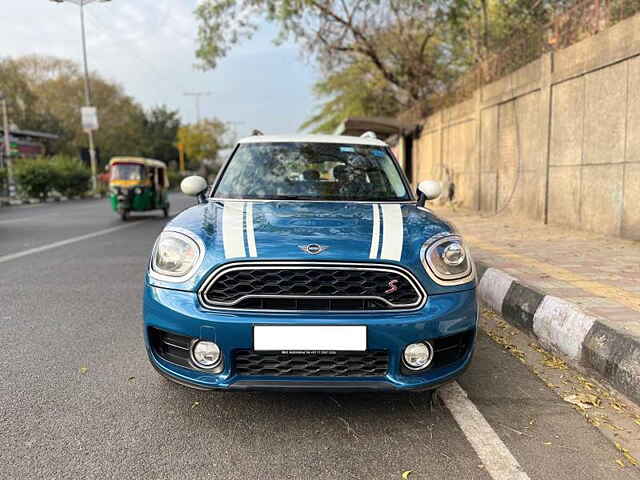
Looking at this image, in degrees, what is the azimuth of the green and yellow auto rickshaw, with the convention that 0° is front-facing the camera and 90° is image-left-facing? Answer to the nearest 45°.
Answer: approximately 45°

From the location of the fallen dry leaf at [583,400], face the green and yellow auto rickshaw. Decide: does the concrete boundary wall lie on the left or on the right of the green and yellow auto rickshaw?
right

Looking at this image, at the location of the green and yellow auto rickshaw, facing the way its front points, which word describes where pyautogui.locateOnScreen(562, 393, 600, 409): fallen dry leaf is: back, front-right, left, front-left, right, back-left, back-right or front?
front-left

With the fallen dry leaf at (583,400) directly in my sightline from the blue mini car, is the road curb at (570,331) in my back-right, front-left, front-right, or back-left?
front-left

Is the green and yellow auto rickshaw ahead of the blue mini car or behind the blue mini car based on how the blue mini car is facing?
behind

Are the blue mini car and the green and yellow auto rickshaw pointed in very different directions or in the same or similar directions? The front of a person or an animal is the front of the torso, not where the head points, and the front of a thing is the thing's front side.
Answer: same or similar directions

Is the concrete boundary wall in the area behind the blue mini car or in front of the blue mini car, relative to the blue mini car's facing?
behind

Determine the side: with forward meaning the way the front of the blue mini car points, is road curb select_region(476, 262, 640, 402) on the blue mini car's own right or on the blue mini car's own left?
on the blue mini car's own left

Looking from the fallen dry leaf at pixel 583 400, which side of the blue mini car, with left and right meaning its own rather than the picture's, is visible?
left

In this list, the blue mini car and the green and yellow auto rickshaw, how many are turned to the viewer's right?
0

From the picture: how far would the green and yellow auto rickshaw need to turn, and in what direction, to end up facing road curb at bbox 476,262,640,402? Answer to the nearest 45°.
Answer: approximately 45° to its left

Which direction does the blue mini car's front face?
toward the camera
